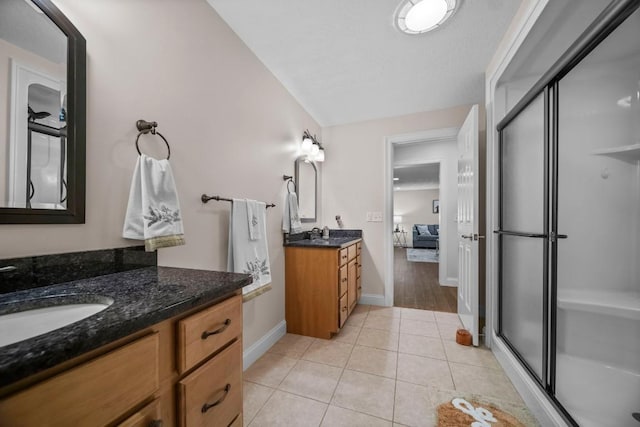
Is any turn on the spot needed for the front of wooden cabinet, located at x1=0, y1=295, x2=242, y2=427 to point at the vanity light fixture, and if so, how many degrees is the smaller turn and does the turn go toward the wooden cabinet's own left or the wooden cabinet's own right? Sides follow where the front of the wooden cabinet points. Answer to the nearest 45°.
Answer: approximately 90° to the wooden cabinet's own left

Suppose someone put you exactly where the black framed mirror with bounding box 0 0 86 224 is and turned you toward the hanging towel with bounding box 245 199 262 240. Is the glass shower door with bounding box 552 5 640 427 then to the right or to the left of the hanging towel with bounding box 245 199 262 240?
right

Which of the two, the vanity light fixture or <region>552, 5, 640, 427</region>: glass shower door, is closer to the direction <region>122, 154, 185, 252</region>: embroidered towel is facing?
the glass shower door

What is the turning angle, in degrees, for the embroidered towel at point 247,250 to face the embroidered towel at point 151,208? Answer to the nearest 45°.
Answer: approximately 90° to its right

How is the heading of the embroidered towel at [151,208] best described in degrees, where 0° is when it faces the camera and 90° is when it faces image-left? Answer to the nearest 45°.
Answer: approximately 315°

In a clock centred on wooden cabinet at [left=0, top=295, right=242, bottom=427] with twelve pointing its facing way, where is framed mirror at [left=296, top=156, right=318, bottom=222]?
The framed mirror is roughly at 9 o'clock from the wooden cabinet.

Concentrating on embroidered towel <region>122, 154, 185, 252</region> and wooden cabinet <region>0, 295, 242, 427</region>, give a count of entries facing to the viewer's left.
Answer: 0

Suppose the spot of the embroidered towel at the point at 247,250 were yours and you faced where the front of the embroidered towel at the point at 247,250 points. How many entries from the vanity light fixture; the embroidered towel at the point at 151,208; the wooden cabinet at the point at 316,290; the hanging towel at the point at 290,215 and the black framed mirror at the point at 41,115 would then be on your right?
2

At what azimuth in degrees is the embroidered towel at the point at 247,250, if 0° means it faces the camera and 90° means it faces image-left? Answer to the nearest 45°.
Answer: approximately 315°

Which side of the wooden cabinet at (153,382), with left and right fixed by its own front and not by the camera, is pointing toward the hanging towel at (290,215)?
left
